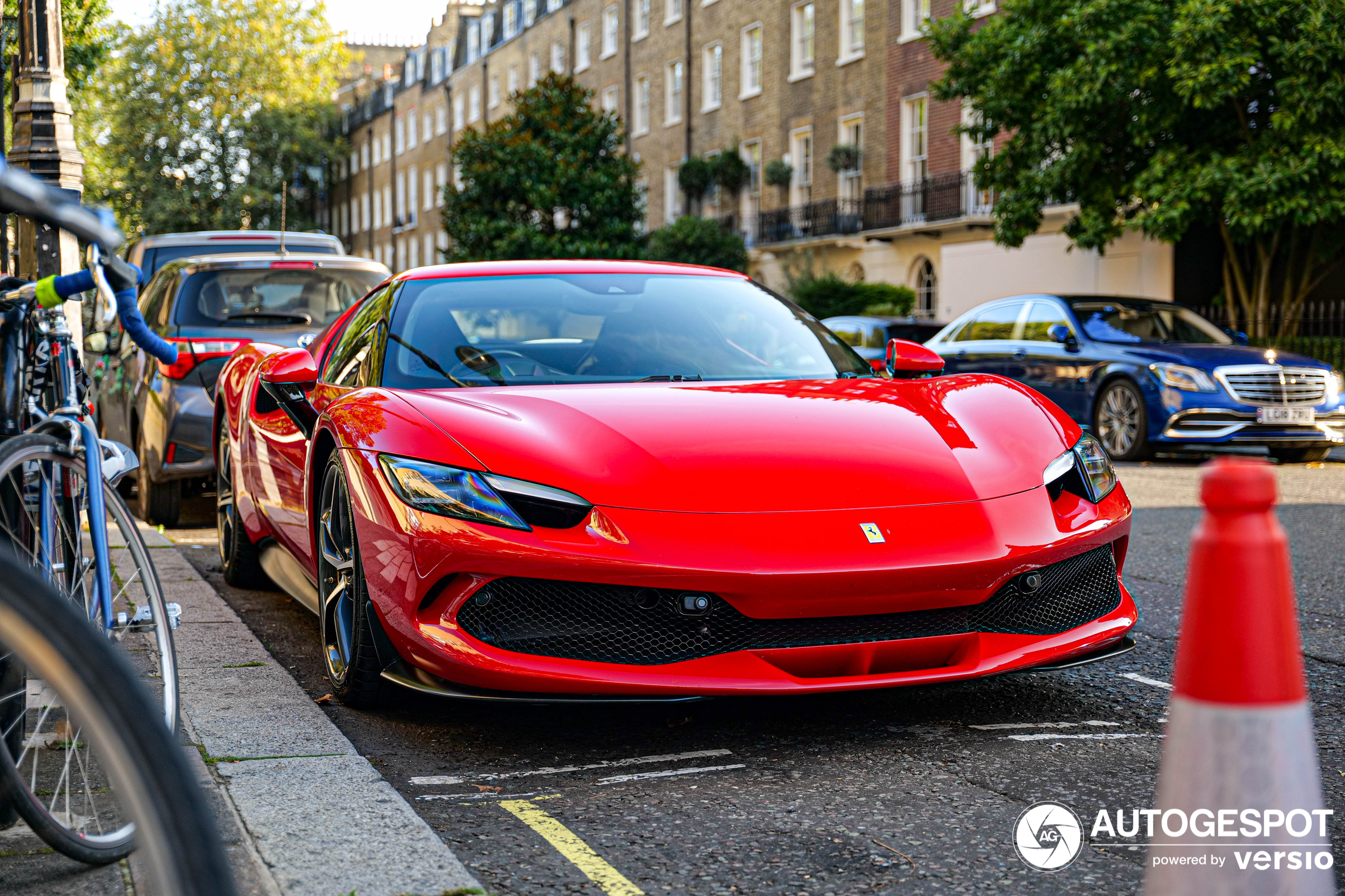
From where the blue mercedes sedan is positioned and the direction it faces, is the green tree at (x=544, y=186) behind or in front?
behind

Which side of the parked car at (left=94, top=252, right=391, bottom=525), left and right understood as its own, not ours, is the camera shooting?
back

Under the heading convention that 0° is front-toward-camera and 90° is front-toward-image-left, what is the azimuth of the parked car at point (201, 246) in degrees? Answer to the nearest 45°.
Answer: approximately 180°

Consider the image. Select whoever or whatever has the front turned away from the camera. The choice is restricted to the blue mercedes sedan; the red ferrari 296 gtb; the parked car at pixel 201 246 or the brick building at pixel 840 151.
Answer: the parked car

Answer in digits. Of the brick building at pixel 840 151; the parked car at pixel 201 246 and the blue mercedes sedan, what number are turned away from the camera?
1

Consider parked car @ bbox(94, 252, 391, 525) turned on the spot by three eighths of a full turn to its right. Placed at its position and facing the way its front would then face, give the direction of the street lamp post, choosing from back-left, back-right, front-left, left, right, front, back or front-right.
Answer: right

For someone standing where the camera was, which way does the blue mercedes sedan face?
facing the viewer and to the right of the viewer

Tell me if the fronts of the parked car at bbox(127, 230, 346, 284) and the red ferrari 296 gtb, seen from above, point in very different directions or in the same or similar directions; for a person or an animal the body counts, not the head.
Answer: very different directions

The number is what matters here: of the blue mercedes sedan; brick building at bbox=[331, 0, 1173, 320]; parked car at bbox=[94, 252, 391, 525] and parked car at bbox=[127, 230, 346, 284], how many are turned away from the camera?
2

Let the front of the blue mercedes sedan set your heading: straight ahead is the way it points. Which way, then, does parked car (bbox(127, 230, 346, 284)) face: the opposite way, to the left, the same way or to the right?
the opposite way

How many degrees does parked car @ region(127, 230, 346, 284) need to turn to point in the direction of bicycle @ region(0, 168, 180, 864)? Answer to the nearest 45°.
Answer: approximately 180°

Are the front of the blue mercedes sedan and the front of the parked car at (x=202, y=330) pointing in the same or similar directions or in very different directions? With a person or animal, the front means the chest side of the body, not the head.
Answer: very different directions

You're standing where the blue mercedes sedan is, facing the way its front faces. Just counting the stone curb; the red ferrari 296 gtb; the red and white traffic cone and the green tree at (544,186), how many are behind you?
1

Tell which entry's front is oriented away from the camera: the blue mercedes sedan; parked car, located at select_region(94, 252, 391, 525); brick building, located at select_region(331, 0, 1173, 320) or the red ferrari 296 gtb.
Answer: the parked car

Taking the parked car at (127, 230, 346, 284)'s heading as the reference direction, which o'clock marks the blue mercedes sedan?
The blue mercedes sedan is roughly at 3 o'clock from the parked car.

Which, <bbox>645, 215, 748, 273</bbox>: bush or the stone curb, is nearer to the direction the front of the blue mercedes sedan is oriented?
the stone curb

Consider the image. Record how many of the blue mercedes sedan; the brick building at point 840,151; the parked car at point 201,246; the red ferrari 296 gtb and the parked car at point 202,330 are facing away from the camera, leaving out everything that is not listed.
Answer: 2

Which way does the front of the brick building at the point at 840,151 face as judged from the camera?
facing the viewer and to the left of the viewer

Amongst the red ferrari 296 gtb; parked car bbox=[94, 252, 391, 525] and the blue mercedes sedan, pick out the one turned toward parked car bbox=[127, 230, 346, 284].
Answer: parked car bbox=[94, 252, 391, 525]
